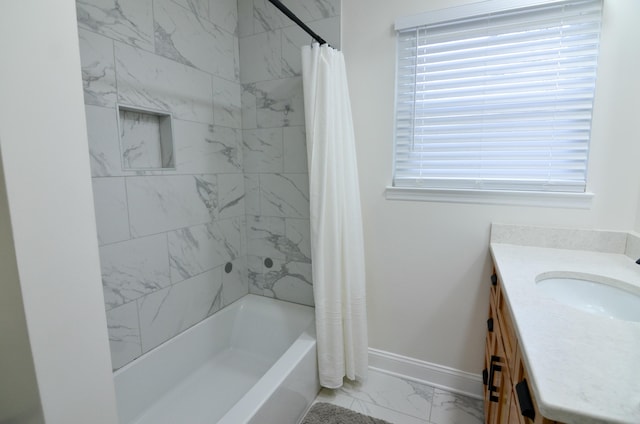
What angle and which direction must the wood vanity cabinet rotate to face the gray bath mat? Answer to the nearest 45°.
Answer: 0° — it already faces it

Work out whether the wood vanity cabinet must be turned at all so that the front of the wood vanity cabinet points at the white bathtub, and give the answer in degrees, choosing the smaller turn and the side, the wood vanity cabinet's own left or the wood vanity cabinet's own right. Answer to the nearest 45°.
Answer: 0° — it already faces it

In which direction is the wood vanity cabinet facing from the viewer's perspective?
to the viewer's left
